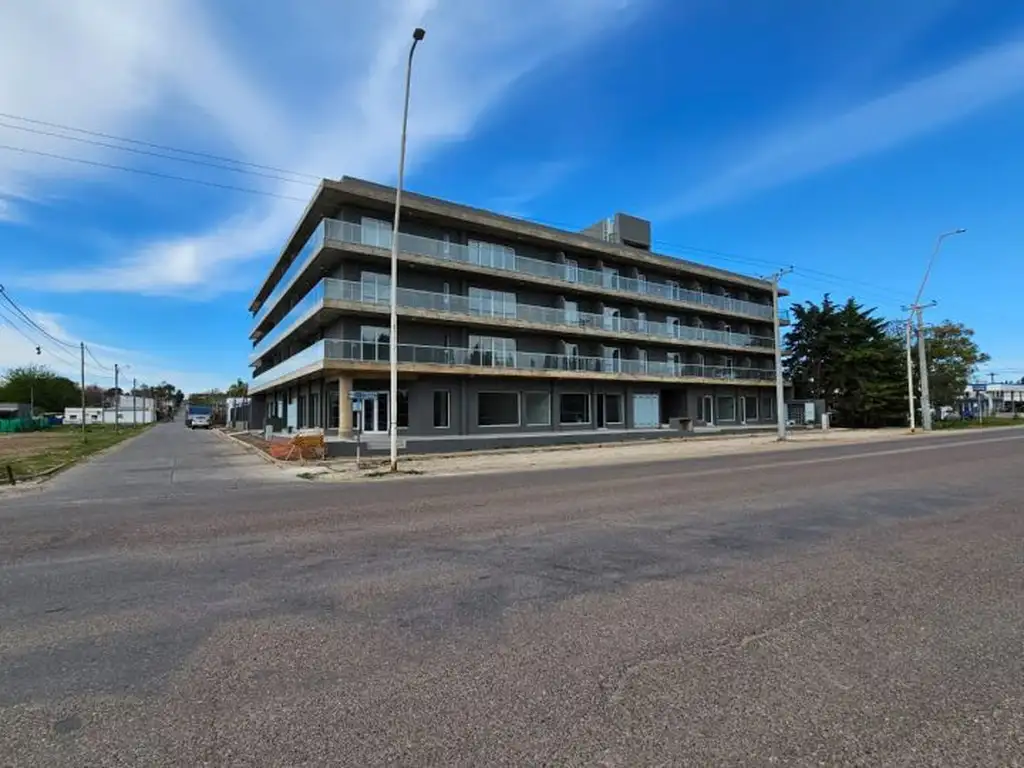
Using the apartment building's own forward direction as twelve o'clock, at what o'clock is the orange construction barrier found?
The orange construction barrier is roughly at 3 o'clock from the apartment building.

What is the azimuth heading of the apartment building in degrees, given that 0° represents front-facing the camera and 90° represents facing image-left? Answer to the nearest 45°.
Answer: approximately 315°
